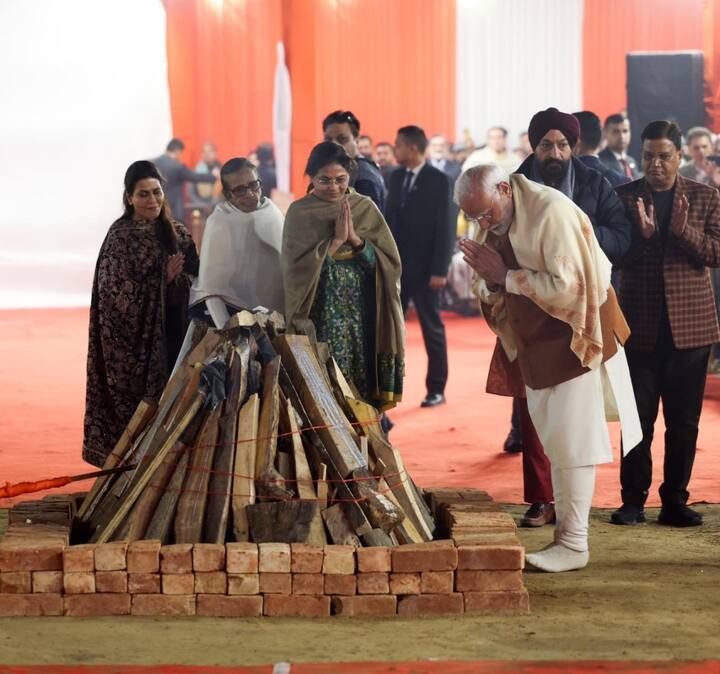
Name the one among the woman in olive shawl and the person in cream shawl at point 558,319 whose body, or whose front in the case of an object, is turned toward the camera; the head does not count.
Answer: the woman in olive shawl

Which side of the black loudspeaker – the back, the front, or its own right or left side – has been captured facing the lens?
front

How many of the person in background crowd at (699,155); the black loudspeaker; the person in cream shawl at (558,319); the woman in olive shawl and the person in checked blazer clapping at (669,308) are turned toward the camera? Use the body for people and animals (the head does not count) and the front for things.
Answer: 4

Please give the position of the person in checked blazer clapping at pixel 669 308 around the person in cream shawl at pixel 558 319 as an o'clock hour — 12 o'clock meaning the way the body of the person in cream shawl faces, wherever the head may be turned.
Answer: The person in checked blazer clapping is roughly at 4 o'clock from the person in cream shawl.

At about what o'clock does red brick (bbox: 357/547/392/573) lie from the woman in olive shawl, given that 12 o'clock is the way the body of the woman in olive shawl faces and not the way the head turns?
The red brick is roughly at 12 o'clock from the woman in olive shawl.

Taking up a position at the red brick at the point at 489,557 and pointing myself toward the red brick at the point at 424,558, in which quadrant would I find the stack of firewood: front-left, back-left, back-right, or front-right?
front-right

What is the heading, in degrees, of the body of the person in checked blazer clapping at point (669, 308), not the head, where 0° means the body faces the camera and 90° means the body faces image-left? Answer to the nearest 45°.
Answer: approximately 0°

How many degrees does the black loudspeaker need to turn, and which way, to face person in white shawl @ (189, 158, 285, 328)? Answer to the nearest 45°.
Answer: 0° — it already faces them

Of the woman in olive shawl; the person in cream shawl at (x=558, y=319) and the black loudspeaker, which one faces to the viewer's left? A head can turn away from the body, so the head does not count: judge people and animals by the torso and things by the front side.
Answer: the person in cream shawl

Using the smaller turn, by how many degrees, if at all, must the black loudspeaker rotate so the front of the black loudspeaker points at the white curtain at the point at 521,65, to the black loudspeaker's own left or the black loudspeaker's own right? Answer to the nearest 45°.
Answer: approximately 135° to the black loudspeaker's own right

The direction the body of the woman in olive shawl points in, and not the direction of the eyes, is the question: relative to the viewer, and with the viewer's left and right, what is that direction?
facing the viewer

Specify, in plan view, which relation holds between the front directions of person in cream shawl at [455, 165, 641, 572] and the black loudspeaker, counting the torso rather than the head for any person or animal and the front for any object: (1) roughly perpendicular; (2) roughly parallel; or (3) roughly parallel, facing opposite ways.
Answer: roughly perpendicular

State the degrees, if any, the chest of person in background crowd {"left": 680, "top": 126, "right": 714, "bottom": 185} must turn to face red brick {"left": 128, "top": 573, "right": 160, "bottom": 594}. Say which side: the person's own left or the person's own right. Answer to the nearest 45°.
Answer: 0° — they already face it

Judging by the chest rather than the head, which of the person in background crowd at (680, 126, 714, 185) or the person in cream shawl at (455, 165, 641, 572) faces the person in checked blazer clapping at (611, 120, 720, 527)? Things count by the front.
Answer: the person in background crowd at (680, 126, 714, 185)

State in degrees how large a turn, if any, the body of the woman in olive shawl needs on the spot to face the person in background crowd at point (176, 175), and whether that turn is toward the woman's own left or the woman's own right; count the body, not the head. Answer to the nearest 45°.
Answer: approximately 180°

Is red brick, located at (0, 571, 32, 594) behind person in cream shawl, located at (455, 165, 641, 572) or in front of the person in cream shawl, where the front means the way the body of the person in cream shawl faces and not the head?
in front

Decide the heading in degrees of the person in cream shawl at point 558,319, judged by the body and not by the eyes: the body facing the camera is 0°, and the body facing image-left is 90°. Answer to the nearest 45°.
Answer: approximately 90°

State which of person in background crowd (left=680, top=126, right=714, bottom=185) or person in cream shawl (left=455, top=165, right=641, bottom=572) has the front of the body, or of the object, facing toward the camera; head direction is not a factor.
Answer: the person in background crowd
